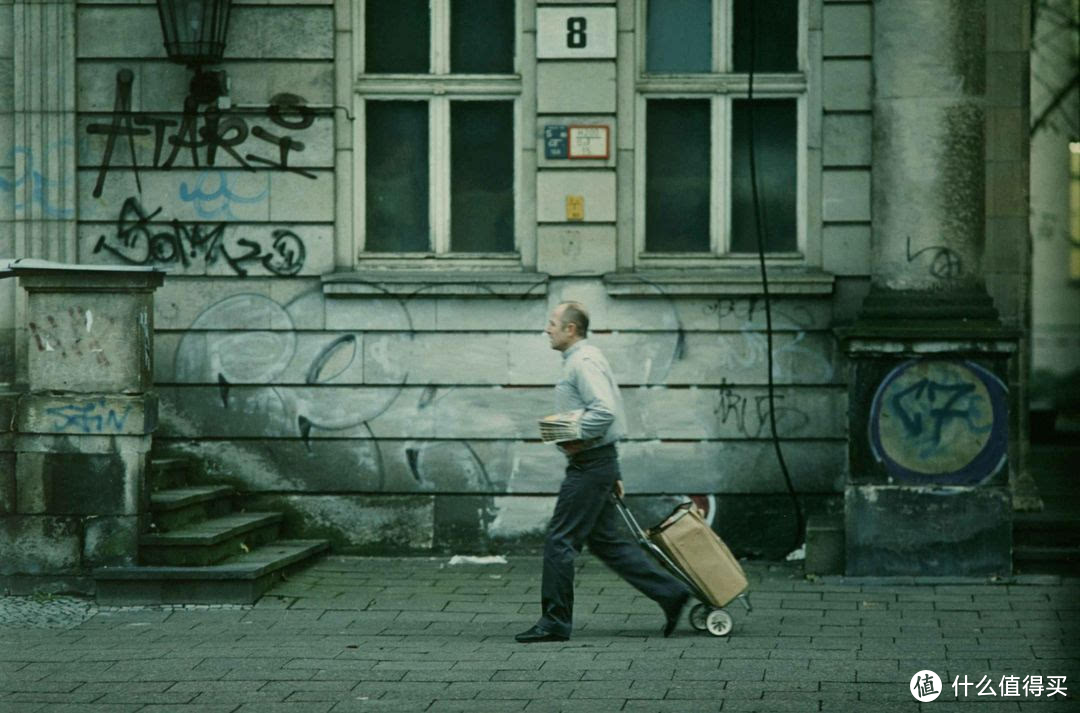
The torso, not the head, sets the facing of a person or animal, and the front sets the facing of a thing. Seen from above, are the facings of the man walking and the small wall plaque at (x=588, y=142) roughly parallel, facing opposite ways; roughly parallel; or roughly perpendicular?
roughly perpendicular

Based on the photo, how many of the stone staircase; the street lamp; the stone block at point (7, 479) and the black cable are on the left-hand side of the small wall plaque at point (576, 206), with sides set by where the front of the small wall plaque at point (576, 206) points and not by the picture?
1

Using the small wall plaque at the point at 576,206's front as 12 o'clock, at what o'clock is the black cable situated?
The black cable is roughly at 9 o'clock from the small wall plaque.

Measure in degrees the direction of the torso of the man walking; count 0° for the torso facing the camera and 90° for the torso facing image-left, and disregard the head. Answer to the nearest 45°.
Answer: approximately 90°

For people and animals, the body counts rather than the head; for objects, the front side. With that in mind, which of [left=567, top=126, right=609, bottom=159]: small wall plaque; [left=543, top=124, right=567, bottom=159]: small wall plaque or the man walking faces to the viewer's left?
the man walking

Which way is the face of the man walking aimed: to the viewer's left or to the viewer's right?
to the viewer's left

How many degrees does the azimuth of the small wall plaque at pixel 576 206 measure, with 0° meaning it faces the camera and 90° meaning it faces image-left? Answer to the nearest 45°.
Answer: approximately 0°

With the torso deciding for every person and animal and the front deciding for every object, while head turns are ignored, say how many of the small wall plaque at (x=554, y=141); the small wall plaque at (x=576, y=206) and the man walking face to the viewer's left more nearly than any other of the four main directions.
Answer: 1

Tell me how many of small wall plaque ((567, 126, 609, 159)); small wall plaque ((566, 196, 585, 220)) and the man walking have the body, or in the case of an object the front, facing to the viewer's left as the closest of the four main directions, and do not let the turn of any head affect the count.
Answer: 1

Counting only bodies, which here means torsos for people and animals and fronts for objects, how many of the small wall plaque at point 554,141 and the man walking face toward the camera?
1

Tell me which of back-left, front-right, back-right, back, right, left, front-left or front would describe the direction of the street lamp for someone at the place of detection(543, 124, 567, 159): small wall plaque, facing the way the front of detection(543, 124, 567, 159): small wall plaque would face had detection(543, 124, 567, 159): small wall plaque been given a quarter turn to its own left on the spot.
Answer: back
